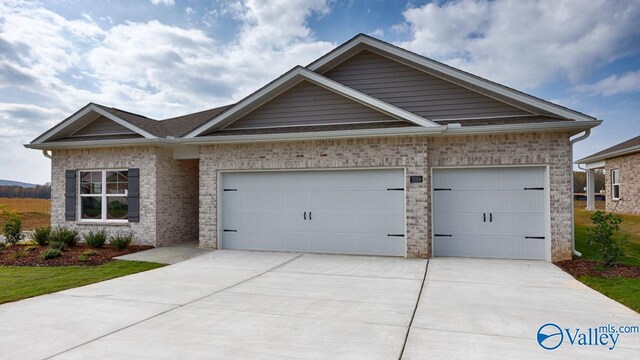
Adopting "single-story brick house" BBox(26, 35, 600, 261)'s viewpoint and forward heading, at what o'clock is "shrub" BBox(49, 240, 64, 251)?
The shrub is roughly at 3 o'clock from the single-story brick house.

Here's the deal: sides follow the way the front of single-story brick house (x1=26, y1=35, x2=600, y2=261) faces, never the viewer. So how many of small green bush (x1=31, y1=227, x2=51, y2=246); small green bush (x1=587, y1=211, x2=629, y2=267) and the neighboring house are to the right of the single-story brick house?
1

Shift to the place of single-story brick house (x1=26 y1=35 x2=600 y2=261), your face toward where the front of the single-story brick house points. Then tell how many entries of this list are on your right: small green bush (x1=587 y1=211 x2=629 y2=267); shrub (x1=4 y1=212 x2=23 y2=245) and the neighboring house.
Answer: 1

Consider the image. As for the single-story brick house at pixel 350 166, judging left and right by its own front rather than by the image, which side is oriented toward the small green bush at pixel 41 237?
right

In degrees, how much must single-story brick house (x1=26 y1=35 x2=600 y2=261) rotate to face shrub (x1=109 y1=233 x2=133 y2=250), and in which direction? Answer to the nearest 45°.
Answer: approximately 90° to its right

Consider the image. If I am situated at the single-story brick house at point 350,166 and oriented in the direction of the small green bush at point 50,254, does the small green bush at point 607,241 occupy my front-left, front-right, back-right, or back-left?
back-left

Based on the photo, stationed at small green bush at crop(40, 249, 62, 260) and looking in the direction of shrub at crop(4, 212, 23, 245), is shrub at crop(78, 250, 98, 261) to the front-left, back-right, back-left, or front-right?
back-right

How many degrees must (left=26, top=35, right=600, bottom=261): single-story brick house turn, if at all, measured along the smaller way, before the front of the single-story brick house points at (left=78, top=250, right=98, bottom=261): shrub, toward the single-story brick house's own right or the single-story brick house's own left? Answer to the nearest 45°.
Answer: approximately 90° to the single-story brick house's own right

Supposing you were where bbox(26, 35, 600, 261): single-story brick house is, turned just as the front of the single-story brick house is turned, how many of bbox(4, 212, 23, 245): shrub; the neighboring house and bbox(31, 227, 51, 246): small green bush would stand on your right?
2

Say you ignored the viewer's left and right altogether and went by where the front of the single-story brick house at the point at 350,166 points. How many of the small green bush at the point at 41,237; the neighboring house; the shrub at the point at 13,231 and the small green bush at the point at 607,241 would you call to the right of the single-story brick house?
2

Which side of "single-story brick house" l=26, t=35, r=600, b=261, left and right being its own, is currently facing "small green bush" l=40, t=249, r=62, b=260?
right

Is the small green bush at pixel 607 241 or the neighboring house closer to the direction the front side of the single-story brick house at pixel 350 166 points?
the small green bush

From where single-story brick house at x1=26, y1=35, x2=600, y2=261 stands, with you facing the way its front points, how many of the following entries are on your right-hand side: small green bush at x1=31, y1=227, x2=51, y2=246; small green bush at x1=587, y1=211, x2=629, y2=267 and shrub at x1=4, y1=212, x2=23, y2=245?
2

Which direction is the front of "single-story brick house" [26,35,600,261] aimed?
toward the camera
